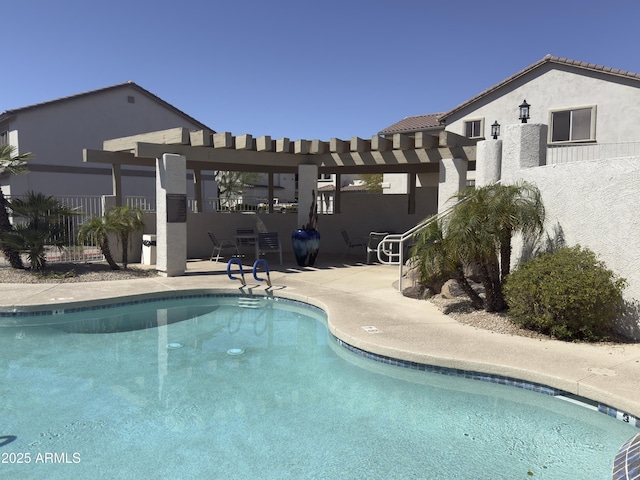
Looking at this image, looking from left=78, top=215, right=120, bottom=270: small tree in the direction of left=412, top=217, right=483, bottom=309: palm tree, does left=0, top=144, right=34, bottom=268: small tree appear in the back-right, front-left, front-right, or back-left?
back-right

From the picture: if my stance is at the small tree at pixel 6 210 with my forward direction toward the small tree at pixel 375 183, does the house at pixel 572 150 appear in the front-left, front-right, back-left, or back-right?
front-right

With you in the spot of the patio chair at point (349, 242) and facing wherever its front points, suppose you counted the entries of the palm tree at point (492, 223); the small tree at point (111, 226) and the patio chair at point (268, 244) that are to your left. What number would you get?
0

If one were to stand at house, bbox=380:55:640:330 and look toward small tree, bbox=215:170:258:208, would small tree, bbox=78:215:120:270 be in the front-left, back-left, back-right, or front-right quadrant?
front-left
